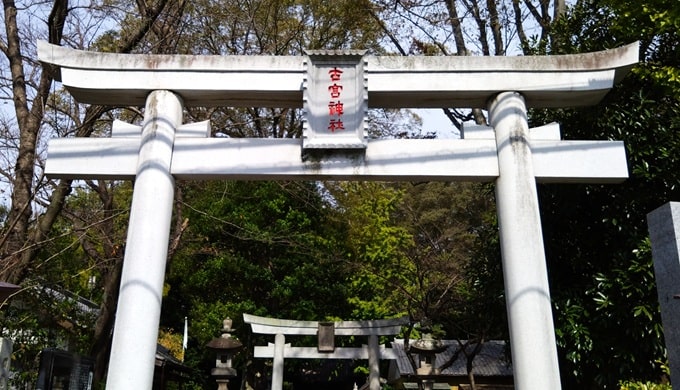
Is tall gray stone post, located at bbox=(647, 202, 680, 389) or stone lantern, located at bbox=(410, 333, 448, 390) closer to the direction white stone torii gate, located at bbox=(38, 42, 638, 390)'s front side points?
the tall gray stone post

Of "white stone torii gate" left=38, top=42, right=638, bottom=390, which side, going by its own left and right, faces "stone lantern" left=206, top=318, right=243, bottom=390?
back

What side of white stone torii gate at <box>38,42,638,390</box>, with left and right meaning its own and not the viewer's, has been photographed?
front

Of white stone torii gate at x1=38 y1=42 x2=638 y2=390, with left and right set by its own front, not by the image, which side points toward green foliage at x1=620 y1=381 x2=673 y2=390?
left

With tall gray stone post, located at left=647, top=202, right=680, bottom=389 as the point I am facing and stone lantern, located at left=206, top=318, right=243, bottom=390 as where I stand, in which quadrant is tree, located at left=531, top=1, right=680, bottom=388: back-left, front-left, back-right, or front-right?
front-left

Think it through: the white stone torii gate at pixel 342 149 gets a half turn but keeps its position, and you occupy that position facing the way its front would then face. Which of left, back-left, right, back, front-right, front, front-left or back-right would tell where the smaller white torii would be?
front

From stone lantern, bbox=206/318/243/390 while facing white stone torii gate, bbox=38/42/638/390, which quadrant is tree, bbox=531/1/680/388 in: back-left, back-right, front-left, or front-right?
front-left

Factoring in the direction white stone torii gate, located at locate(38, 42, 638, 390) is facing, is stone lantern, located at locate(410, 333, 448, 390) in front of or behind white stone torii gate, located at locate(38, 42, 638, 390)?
behind

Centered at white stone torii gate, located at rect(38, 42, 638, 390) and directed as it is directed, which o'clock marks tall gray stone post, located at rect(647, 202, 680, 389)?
The tall gray stone post is roughly at 10 o'clock from the white stone torii gate.
